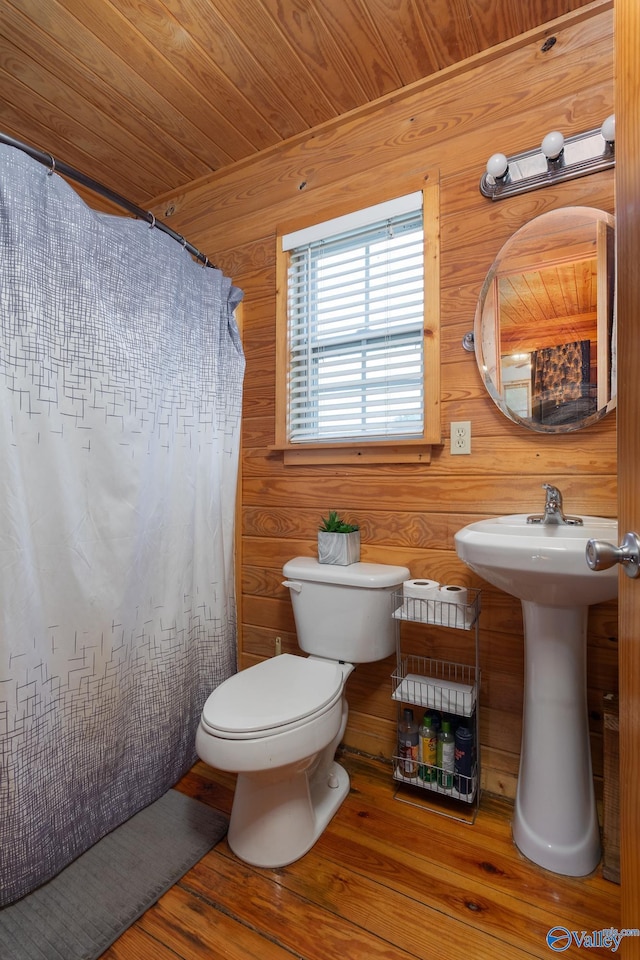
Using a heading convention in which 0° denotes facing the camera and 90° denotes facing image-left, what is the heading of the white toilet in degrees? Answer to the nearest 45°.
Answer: approximately 45°

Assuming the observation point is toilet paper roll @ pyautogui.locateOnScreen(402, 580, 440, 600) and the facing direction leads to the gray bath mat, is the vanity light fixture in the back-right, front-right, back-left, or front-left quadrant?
back-left
